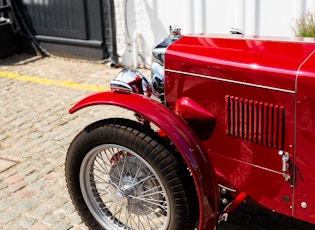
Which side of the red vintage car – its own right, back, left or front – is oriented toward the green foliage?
right

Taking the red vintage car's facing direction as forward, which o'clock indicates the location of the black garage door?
The black garage door is roughly at 1 o'clock from the red vintage car.

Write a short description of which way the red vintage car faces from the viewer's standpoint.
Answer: facing away from the viewer and to the left of the viewer

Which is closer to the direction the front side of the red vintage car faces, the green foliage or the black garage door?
the black garage door
